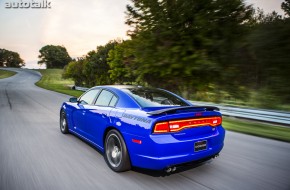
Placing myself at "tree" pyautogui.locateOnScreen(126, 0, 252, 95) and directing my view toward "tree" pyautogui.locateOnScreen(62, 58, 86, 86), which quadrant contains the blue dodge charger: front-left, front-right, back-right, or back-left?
back-left

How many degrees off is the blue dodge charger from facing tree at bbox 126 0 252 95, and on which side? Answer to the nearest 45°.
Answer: approximately 45° to its right

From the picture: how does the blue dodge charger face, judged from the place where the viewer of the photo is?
facing away from the viewer and to the left of the viewer

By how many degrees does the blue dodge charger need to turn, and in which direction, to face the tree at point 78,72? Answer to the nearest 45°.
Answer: approximately 45° to its right

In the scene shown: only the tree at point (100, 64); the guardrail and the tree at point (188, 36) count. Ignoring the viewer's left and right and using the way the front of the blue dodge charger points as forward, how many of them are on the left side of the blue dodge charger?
0

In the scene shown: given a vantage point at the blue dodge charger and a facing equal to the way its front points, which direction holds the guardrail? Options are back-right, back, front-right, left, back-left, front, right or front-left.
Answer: right

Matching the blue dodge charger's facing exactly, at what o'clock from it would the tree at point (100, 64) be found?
The tree is roughly at 1 o'clock from the blue dodge charger.

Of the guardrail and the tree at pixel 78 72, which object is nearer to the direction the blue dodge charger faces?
the tree
